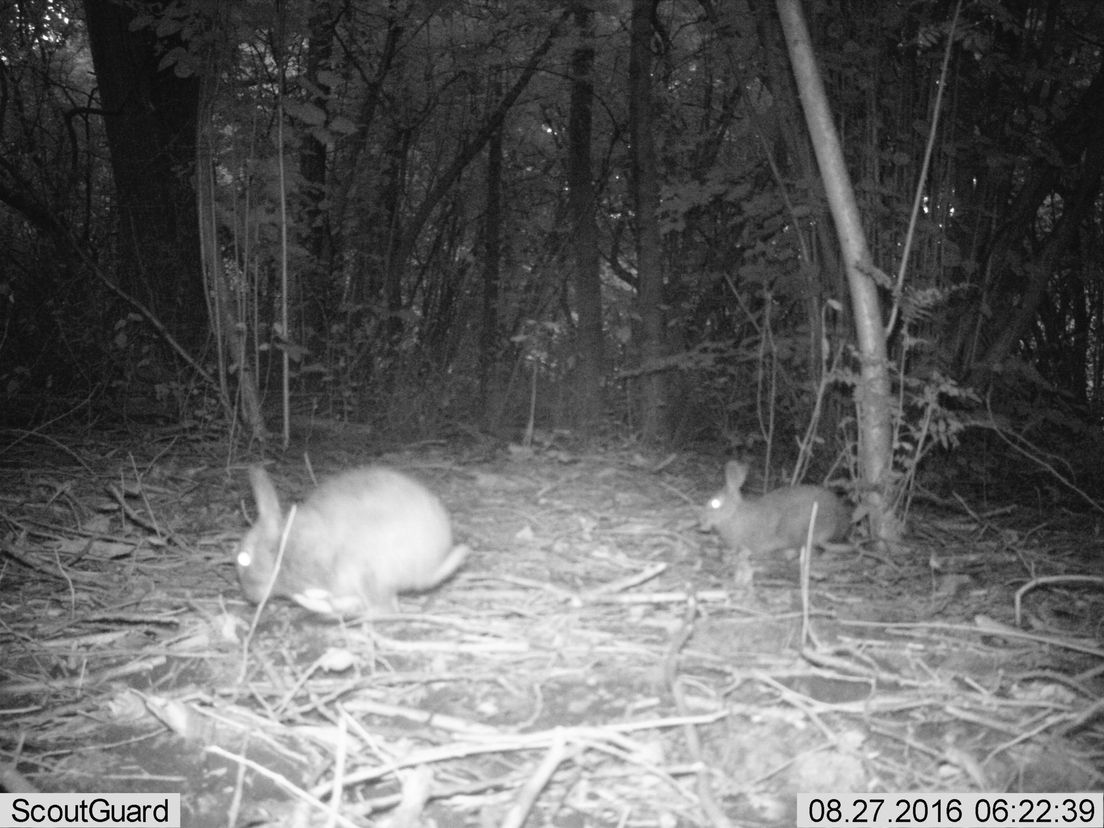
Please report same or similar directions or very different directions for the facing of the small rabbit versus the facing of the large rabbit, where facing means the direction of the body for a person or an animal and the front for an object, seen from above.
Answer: same or similar directions

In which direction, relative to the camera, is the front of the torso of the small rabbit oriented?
to the viewer's left

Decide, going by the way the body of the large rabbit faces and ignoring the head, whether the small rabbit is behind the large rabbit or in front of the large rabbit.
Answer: behind

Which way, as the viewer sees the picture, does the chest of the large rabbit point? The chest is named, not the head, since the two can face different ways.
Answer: to the viewer's left

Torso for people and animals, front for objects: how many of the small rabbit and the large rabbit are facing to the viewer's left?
2

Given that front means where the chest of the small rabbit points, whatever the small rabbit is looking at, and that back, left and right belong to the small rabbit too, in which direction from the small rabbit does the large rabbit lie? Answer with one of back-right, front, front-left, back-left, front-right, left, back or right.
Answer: front-left
